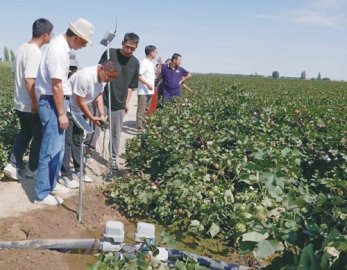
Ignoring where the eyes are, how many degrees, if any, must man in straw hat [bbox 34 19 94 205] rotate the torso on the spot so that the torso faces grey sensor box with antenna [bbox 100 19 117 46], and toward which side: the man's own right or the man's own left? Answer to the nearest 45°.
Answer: approximately 90° to the man's own left

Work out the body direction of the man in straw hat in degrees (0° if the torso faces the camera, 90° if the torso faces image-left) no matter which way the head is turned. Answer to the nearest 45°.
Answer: approximately 270°

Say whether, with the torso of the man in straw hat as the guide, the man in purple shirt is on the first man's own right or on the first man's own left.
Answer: on the first man's own left

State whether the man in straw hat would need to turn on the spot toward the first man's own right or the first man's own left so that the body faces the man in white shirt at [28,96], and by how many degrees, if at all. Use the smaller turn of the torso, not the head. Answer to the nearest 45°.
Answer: approximately 135° to the first man's own left
